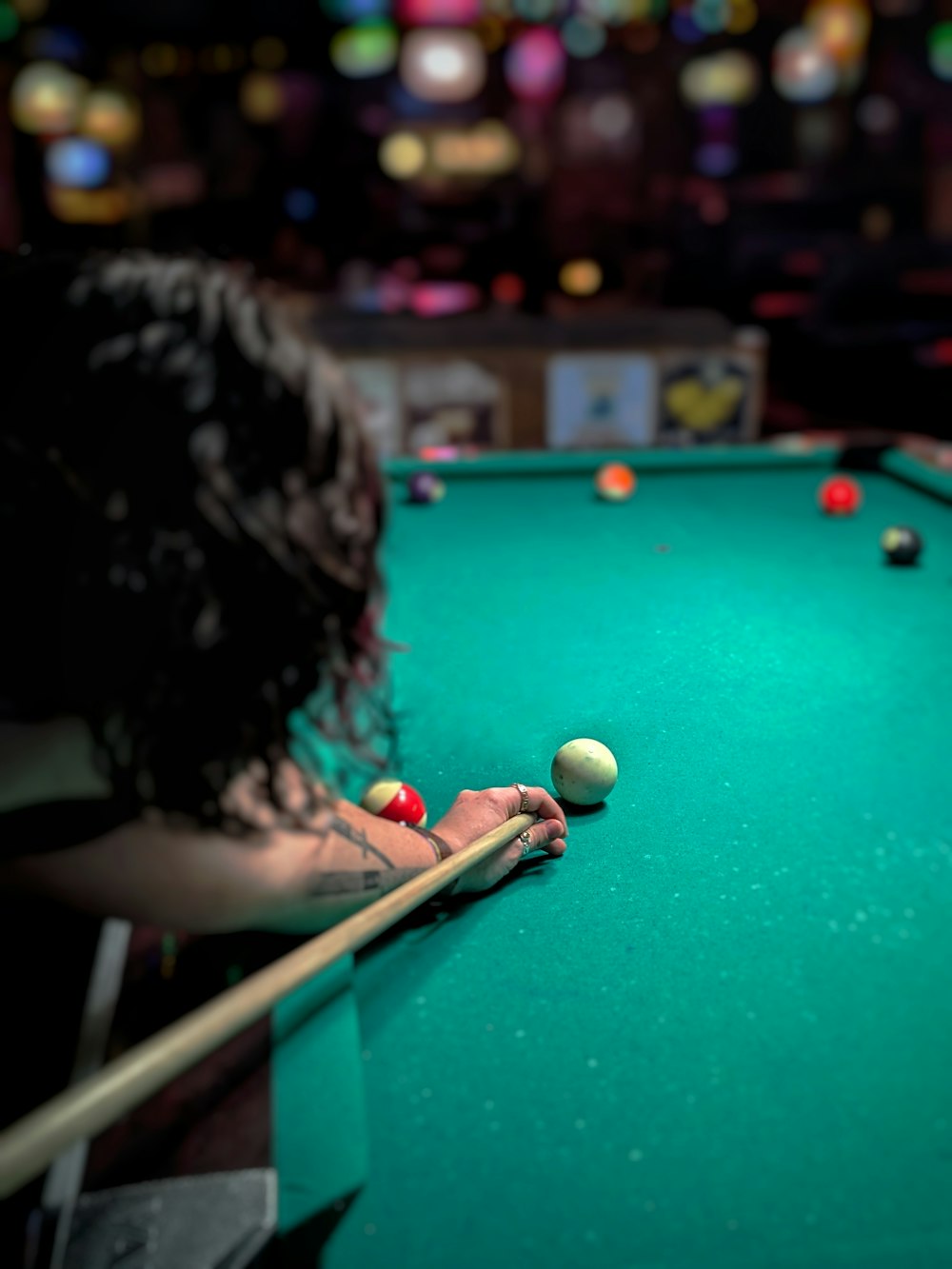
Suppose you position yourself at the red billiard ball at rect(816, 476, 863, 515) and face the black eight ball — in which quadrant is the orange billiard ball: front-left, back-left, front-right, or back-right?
back-right

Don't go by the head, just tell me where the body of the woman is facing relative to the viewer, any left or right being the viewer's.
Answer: facing away from the viewer and to the right of the viewer

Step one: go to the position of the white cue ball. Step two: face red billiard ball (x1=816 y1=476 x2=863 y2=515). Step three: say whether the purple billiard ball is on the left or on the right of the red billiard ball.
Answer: left

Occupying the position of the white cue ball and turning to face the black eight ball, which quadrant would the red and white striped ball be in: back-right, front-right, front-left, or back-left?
back-left

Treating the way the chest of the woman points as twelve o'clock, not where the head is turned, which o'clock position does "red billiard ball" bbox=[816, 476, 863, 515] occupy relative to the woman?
The red billiard ball is roughly at 12 o'clock from the woman.

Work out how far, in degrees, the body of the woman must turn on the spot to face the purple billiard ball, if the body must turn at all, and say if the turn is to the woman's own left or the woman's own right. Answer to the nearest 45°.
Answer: approximately 45° to the woman's own left

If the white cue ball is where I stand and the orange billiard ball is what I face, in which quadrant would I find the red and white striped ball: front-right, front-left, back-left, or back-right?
back-left

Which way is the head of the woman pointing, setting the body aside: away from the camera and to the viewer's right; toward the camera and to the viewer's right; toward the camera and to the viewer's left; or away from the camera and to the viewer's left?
away from the camera and to the viewer's right

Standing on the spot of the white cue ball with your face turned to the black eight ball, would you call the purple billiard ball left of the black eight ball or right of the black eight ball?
left
